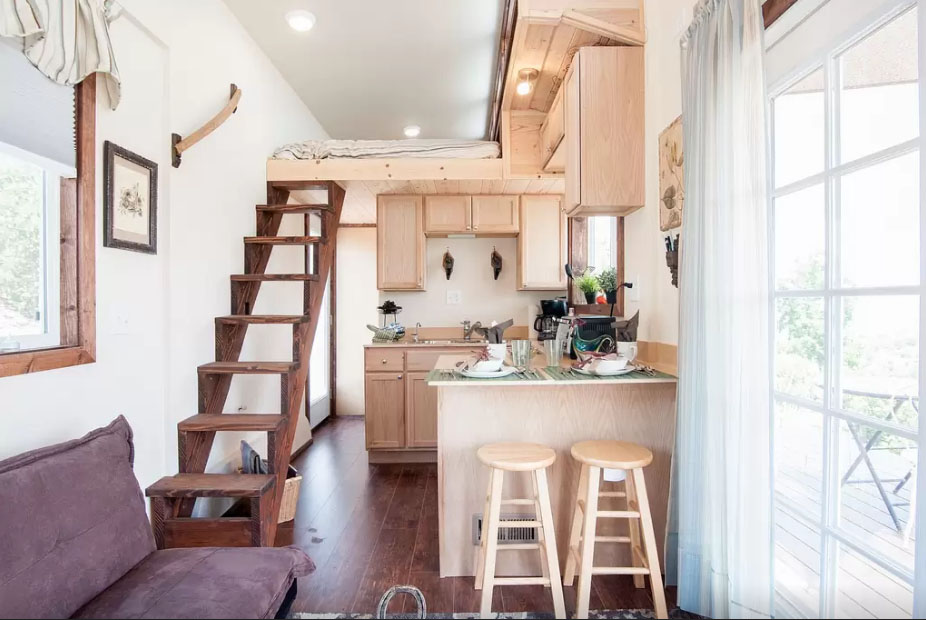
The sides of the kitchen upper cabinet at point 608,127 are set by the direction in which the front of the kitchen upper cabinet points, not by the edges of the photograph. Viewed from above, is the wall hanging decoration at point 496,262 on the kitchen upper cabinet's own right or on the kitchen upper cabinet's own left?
on the kitchen upper cabinet's own right

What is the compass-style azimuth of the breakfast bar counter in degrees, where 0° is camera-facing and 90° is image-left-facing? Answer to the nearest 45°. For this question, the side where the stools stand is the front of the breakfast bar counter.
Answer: approximately 0°

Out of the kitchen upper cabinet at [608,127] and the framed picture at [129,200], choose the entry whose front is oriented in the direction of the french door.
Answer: the framed picture

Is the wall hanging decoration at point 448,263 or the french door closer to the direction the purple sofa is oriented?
the french door

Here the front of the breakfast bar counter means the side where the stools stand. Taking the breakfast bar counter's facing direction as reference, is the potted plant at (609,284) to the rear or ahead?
to the rear

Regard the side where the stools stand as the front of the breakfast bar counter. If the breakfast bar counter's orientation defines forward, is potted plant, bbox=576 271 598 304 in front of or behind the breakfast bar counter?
behind

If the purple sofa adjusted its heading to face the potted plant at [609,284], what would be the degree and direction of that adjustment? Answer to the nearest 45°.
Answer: approximately 45° to its left

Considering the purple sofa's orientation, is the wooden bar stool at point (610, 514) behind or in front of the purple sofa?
in front

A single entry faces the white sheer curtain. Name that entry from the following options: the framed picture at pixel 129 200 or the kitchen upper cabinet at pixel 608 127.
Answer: the framed picture
